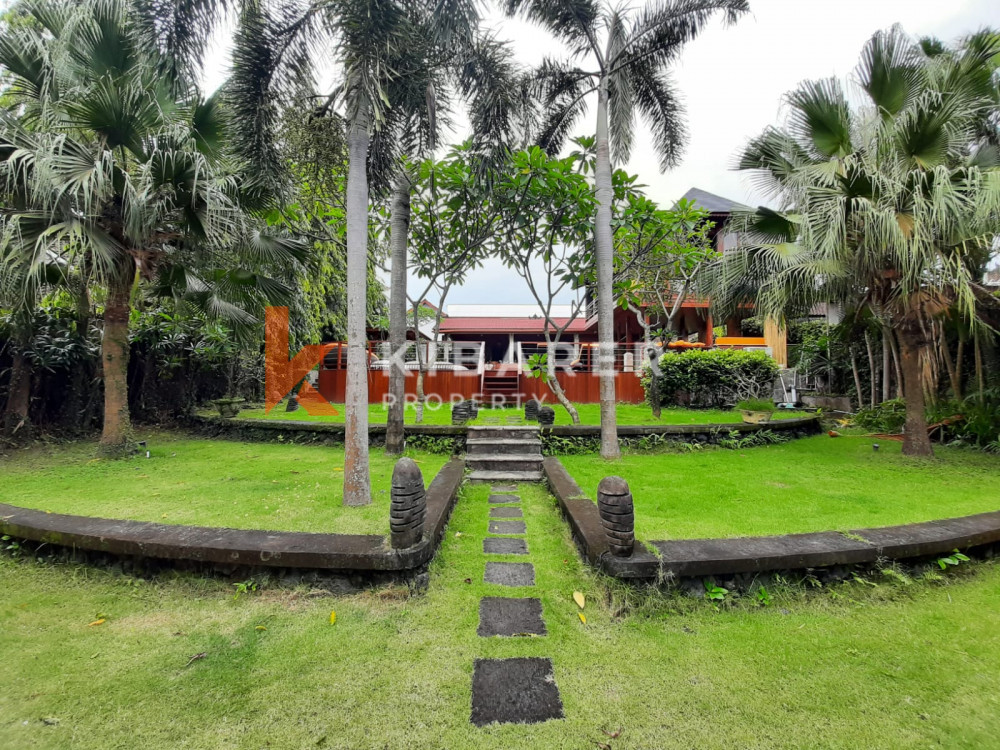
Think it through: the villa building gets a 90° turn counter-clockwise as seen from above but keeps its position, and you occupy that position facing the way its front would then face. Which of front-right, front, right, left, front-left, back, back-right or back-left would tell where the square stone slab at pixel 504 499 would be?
right

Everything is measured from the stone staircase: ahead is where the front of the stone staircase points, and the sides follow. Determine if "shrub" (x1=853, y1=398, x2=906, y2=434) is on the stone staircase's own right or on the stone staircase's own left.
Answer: on the stone staircase's own left

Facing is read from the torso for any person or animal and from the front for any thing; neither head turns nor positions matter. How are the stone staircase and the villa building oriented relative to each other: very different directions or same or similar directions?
same or similar directions

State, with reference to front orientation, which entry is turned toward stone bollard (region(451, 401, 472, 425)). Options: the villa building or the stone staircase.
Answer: the villa building

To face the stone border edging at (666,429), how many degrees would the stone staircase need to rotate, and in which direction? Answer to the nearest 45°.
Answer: approximately 90° to its left

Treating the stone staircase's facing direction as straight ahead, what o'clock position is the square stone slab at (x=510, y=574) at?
The square stone slab is roughly at 12 o'clock from the stone staircase.

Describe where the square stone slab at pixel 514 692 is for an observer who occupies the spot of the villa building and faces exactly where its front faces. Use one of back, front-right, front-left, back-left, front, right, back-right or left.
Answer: front

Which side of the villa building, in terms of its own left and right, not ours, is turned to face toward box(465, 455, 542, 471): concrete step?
front

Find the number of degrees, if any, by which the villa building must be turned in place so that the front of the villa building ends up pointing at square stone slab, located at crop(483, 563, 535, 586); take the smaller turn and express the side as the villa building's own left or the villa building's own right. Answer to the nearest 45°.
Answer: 0° — it already faces it

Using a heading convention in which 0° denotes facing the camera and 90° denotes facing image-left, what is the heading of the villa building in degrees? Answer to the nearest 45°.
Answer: approximately 0°

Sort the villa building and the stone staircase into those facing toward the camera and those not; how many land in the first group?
2

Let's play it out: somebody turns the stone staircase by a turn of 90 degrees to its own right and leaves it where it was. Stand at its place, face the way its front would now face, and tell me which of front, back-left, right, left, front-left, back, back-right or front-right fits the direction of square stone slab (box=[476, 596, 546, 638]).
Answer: left

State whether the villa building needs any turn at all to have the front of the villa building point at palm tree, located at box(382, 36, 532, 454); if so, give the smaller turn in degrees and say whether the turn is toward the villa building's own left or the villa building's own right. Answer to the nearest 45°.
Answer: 0° — it already faces it

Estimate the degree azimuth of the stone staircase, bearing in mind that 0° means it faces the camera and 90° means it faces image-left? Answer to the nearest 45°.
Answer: approximately 0°

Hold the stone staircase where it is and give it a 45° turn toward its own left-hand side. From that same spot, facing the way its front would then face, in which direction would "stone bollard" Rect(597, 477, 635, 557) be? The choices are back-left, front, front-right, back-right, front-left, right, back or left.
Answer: front-right

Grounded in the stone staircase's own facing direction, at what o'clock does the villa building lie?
The villa building is roughly at 6 o'clock from the stone staircase.

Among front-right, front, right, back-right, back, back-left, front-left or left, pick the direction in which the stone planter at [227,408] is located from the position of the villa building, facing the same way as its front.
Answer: front-right

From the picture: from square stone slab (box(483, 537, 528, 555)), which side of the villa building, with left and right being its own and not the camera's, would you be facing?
front
